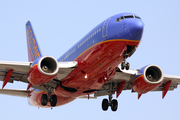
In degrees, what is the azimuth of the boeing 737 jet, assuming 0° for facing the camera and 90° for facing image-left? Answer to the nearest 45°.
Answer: approximately 315°
